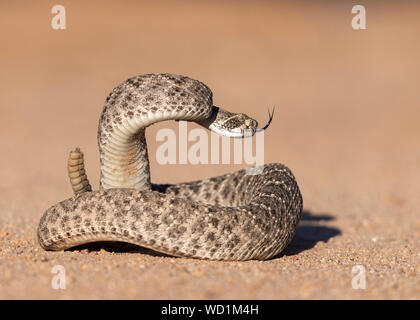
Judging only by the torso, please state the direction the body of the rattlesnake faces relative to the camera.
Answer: to the viewer's right
